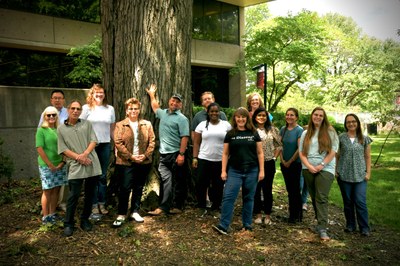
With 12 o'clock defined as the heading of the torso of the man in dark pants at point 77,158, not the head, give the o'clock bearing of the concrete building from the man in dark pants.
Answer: The concrete building is roughly at 6 o'clock from the man in dark pants.

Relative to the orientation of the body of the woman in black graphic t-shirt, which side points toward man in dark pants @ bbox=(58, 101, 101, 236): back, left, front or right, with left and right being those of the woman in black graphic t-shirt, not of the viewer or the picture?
right

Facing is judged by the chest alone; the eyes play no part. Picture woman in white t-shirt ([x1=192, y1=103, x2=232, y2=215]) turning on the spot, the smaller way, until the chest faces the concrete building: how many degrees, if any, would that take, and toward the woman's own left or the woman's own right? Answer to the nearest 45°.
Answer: approximately 135° to the woman's own right

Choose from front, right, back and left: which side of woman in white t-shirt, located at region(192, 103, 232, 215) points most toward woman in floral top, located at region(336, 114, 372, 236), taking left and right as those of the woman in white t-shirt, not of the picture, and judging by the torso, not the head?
left

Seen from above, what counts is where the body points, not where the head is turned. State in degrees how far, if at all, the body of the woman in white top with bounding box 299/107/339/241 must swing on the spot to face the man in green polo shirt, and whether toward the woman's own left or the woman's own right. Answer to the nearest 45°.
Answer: approximately 90° to the woman's own right

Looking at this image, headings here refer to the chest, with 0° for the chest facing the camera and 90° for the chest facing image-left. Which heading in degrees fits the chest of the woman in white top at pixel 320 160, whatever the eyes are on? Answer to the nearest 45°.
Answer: approximately 0°

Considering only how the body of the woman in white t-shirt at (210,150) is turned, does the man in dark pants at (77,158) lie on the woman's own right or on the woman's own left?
on the woman's own right
